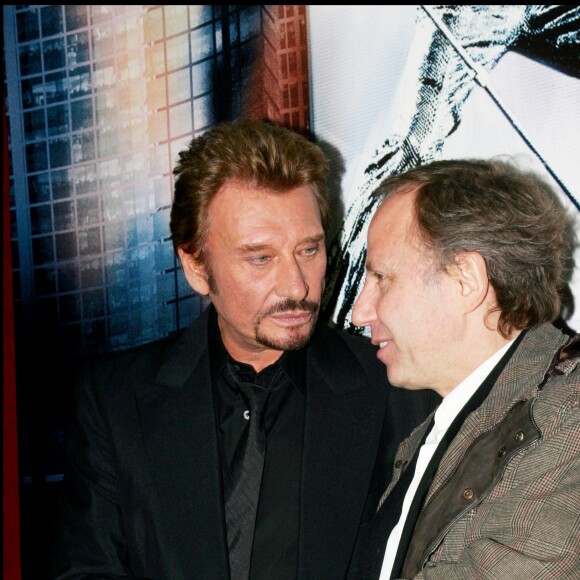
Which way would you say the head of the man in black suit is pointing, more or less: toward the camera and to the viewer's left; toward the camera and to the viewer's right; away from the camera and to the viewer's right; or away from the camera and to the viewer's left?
toward the camera and to the viewer's right

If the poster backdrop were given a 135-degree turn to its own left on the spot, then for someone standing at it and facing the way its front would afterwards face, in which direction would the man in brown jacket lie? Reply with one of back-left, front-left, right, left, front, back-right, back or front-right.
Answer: back-right

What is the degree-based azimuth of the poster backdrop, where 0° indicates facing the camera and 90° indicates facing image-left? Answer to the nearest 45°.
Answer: approximately 0°

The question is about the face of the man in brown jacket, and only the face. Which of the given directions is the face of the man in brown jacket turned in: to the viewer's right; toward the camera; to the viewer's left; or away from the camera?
to the viewer's left
